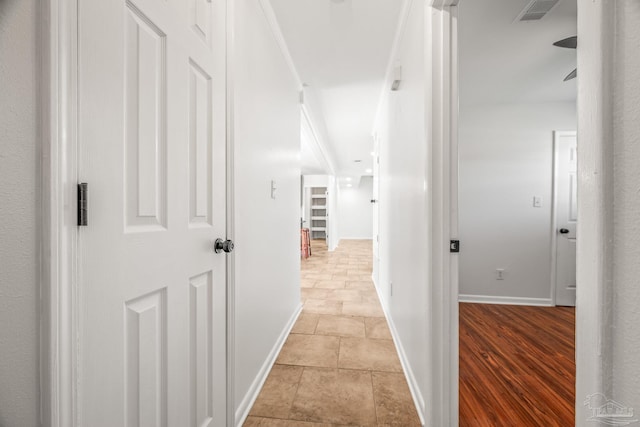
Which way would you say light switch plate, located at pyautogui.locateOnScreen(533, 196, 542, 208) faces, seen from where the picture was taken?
facing the viewer

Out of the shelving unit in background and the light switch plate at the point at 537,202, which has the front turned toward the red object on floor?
the shelving unit in background

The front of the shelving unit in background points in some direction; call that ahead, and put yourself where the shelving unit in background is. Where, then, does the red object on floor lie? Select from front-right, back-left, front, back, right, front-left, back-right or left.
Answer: front

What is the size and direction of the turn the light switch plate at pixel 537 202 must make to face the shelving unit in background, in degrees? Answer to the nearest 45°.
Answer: approximately 135° to its right

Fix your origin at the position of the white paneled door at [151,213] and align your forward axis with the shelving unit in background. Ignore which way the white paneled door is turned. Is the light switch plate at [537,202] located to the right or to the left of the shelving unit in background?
right

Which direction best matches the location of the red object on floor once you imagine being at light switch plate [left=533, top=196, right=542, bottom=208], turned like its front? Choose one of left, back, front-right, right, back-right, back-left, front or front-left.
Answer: right

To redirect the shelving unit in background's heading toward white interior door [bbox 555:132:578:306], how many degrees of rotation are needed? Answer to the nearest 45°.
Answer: approximately 45° to its left

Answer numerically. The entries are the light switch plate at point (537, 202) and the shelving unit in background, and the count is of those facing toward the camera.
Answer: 2

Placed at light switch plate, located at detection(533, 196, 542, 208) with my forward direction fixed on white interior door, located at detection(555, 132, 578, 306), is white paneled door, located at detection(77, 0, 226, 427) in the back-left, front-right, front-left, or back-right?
back-right

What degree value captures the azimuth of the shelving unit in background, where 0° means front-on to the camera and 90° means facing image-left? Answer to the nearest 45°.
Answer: approximately 0°
